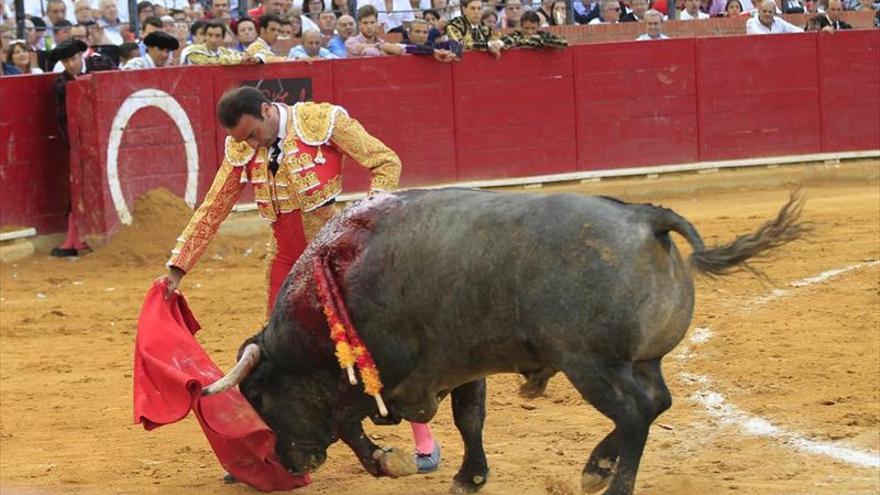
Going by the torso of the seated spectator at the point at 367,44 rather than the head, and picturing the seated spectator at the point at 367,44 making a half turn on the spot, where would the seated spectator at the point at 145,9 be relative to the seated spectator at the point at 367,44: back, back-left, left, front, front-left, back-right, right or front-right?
left

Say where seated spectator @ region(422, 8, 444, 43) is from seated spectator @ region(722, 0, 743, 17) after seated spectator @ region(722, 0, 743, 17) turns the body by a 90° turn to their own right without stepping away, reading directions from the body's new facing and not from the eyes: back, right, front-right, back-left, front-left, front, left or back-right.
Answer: front-left

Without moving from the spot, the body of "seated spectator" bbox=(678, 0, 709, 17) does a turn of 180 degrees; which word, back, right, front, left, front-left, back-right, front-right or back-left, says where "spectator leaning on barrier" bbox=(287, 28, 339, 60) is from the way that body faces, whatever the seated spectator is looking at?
back-left

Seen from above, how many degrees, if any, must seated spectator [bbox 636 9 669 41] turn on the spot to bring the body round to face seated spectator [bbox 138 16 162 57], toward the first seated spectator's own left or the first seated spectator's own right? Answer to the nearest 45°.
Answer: approximately 45° to the first seated spectator's own right

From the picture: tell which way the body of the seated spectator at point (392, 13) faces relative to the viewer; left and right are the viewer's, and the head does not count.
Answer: facing the viewer

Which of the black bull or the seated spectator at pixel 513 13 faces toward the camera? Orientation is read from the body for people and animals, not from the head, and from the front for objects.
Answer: the seated spectator

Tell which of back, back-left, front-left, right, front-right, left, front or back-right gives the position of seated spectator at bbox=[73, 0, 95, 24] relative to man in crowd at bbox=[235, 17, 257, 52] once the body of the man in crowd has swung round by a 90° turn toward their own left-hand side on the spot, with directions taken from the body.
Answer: back

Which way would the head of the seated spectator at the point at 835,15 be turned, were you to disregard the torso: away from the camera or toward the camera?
toward the camera

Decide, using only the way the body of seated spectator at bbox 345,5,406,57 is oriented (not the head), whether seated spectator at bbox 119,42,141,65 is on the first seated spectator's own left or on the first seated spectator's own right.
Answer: on the first seated spectator's own right

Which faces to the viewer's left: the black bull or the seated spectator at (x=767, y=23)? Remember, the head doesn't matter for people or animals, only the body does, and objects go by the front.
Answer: the black bull

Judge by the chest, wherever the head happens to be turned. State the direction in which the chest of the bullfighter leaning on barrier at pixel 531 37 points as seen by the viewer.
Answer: toward the camera

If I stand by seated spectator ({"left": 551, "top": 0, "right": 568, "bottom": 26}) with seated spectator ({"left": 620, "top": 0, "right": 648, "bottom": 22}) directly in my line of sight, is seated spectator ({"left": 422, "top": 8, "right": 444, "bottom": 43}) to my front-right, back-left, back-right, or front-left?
back-right

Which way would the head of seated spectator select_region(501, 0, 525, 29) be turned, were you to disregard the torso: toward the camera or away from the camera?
toward the camera

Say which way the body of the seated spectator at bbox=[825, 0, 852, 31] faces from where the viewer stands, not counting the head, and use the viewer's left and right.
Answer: facing the viewer and to the left of the viewer

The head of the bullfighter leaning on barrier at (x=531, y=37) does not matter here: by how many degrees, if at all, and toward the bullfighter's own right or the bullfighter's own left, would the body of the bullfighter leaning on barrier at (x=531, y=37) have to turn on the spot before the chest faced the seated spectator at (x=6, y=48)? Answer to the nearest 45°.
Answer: approximately 45° to the bullfighter's own right

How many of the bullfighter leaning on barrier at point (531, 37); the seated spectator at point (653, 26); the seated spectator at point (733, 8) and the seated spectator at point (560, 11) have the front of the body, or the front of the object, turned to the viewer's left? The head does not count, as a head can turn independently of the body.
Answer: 0

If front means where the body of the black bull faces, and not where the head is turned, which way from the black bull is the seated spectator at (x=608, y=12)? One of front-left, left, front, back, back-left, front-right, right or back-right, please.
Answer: right

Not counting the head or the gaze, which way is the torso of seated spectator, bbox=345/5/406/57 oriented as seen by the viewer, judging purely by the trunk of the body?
toward the camera

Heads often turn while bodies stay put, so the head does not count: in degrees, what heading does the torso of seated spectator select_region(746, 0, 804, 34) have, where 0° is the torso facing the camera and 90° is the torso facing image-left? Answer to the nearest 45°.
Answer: approximately 0°
